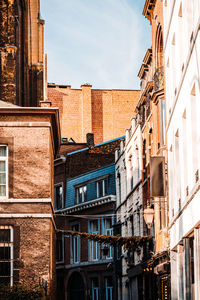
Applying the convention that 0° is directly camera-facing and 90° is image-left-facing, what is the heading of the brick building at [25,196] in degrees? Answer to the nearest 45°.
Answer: approximately 0°

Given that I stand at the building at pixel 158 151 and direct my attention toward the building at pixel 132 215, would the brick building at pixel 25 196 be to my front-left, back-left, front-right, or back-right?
back-left

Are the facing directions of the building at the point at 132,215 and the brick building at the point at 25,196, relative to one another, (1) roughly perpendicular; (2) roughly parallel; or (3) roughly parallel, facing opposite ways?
roughly perpendicular

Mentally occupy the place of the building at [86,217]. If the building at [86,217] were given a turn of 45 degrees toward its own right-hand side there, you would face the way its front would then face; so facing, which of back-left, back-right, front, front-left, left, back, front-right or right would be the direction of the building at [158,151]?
left

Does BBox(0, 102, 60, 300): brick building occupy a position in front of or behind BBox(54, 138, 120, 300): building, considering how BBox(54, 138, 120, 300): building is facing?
in front

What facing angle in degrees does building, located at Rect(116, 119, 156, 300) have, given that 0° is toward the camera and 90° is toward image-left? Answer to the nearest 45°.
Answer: approximately 90°

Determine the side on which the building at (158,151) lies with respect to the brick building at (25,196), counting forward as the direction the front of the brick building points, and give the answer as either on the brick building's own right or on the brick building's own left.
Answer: on the brick building's own left

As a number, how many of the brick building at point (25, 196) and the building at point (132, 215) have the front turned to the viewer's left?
1

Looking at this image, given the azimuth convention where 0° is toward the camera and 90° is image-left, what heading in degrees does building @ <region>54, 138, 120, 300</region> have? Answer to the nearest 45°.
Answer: approximately 45°
